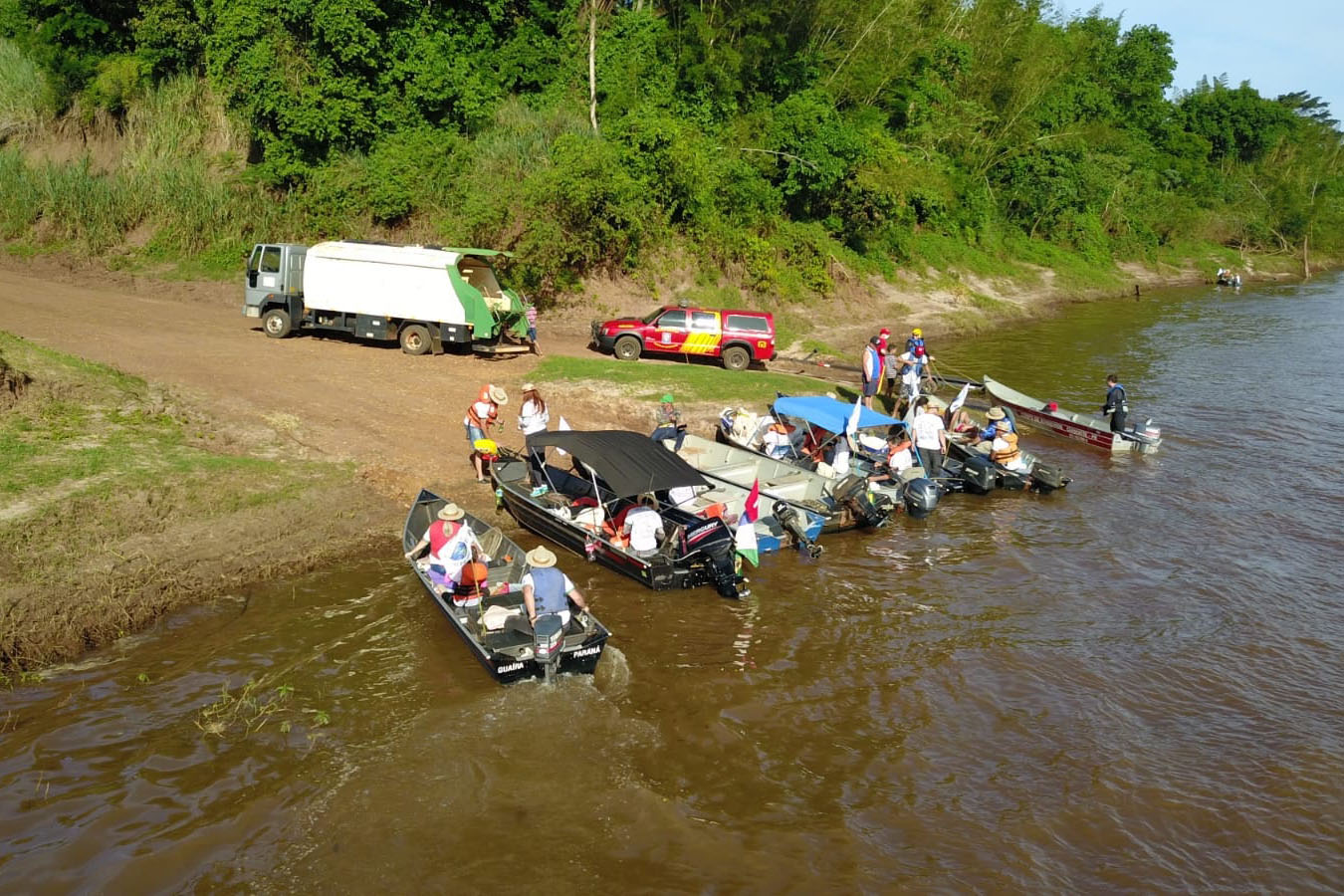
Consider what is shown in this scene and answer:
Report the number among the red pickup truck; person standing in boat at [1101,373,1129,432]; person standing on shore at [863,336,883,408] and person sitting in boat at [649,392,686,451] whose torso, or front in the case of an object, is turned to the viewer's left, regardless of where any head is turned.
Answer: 2

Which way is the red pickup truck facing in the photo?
to the viewer's left

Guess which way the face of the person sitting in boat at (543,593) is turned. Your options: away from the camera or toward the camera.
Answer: away from the camera

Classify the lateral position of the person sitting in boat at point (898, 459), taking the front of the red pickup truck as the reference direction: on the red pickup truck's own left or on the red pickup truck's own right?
on the red pickup truck's own left

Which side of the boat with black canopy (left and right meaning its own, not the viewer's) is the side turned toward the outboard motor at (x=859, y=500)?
right

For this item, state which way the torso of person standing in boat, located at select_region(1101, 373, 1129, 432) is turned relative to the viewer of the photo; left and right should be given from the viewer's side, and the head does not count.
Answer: facing to the left of the viewer

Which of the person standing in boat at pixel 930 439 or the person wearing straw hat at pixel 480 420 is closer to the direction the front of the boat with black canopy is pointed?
the person wearing straw hat

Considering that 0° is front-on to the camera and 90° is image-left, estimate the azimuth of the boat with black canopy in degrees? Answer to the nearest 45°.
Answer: approximately 135°

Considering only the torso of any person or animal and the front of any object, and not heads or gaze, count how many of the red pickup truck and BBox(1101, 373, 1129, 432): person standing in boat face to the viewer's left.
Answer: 2

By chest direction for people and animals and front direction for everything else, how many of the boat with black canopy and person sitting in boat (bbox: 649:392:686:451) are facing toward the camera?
1

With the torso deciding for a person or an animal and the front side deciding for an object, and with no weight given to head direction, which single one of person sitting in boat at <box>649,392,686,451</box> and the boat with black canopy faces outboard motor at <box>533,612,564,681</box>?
the person sitting in boat

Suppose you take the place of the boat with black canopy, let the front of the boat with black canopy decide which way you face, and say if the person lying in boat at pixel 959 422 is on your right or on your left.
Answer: on your right
